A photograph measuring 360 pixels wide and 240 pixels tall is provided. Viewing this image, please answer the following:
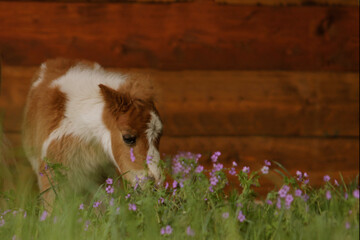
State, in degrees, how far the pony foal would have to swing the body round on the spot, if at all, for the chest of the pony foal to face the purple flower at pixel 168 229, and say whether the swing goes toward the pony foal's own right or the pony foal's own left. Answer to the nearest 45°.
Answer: approximately 45° to the pony foal's own right

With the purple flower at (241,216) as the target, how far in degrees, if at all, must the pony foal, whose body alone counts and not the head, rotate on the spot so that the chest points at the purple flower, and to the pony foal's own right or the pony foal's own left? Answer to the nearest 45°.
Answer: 0° — it already faces it

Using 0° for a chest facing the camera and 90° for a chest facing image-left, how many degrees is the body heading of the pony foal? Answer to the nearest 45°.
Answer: approximately 315°

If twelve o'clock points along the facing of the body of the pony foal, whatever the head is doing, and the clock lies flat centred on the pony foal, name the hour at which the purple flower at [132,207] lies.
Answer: The purple flower is roughly at 1 o'clock from the pony foal.

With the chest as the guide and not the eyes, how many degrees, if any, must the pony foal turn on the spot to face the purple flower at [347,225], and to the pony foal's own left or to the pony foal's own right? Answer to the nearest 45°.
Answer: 0° — it already faces it

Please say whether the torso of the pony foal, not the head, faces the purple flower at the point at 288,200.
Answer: yes
